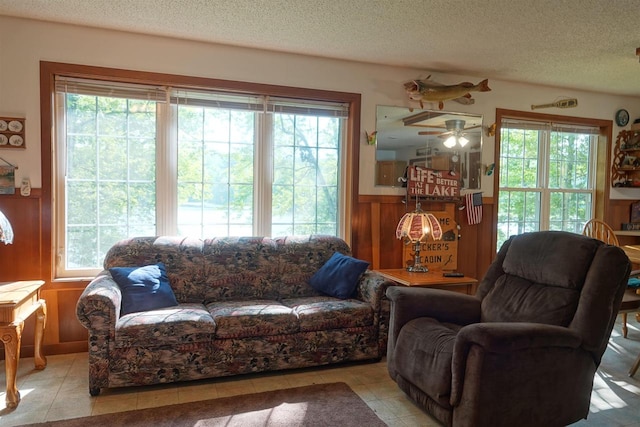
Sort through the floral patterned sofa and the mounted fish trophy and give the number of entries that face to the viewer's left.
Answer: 1

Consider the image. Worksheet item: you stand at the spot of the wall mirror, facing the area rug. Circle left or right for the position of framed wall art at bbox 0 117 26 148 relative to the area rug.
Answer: right

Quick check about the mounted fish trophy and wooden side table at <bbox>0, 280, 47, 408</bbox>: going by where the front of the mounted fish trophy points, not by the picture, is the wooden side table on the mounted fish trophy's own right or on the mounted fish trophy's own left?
on the mounted fish trophy's own left

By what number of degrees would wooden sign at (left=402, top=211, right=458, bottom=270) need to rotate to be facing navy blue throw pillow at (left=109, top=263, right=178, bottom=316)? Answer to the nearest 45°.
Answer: approximately 45° to its right

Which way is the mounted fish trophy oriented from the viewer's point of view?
to the viewer's left

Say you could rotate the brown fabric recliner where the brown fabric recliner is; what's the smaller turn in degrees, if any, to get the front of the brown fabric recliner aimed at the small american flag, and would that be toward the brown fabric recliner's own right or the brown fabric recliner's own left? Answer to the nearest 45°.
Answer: approximately 135° to the brown fabric recliner's own right

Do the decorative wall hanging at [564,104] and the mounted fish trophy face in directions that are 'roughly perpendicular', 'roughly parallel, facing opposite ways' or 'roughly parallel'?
roughly perpendicular

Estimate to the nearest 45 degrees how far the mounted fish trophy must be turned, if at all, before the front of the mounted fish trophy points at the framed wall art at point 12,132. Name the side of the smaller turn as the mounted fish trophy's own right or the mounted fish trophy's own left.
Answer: approximately 45° to the mounted fish trophy's own left

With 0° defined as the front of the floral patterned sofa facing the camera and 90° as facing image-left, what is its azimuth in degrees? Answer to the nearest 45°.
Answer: approximately 0°
